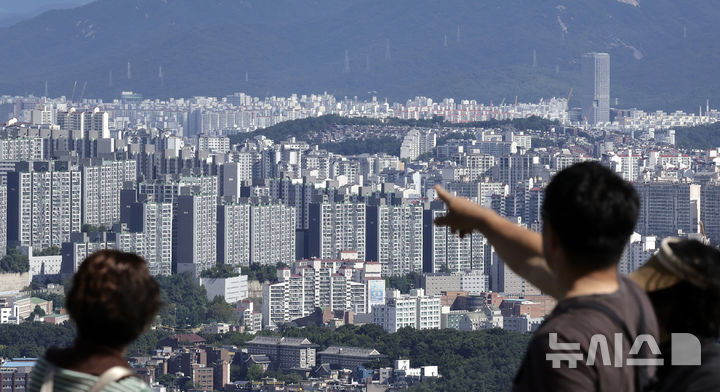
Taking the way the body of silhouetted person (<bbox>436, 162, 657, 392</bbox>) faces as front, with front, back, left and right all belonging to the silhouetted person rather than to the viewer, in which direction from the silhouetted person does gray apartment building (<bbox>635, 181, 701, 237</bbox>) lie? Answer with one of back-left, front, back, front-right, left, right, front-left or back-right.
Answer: front-right

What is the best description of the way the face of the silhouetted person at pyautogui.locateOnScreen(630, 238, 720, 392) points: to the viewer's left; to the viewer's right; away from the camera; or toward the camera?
away from the camera

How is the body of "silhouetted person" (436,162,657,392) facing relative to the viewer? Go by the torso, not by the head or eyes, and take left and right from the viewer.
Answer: facing away from the viewer and to the left of the viewer

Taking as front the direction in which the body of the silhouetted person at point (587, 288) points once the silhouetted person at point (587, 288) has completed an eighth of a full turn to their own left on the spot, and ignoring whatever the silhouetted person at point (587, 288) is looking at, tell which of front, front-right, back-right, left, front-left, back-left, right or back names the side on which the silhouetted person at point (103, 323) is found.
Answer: front

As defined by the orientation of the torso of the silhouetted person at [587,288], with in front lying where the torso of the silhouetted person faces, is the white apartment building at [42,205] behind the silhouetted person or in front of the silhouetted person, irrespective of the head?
in front

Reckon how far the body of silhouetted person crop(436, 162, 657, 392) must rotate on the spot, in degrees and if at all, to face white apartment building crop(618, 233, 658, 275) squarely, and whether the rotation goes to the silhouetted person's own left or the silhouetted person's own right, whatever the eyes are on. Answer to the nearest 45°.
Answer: approximately 45° to the silhouetted person's own right

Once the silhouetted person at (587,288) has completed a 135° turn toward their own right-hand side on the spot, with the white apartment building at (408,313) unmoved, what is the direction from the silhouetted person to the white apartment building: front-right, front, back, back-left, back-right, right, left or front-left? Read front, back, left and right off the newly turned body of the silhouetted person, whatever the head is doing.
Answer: left

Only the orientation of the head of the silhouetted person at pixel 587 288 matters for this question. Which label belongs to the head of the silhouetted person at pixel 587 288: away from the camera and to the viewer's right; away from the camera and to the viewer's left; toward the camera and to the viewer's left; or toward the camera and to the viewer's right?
away from the camera and to the viewer's left

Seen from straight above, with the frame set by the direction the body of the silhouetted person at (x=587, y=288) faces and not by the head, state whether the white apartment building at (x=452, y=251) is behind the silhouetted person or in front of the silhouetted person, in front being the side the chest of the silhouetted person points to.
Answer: in front

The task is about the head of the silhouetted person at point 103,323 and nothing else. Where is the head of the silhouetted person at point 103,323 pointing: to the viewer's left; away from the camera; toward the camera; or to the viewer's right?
away from the camera

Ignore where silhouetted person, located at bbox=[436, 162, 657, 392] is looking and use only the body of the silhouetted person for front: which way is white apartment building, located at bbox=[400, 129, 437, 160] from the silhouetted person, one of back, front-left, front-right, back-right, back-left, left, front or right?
front-right
